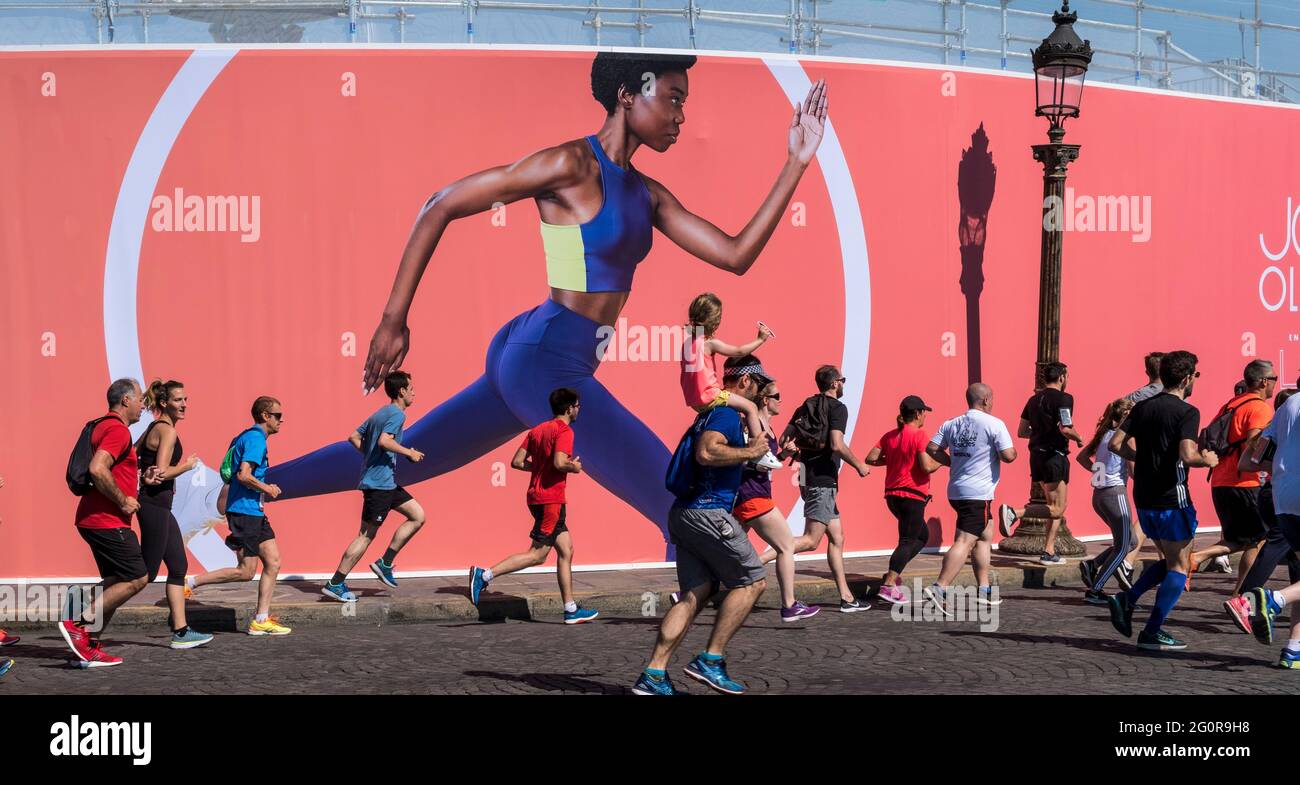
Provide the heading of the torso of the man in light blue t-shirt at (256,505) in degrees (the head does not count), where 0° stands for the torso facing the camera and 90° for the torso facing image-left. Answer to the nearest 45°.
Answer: approximately 270°

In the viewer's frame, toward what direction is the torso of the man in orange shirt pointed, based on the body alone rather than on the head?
to the viewer's right

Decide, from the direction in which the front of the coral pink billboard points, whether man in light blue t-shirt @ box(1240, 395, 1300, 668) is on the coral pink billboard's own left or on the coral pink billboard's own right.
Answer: on the coral pink billboard's own left

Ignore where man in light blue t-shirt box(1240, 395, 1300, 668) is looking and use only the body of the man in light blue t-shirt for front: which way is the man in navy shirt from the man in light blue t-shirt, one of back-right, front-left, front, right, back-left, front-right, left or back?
back-right

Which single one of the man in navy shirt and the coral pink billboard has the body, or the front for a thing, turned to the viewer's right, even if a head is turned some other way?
the man in navy shirt

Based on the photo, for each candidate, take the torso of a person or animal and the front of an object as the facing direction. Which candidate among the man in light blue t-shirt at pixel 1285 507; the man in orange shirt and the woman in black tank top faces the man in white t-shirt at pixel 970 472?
the woman in black tank top

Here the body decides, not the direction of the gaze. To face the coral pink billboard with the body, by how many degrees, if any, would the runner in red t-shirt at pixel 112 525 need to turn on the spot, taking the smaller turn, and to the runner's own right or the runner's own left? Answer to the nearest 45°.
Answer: approximately 45° to the runner's own left

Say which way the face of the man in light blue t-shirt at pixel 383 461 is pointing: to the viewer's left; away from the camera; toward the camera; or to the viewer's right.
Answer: to the viewer's right

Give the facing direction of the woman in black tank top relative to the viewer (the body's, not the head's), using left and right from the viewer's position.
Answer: facing to the right of the viewer

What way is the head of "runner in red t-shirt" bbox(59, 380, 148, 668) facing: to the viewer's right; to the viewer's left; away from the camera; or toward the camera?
to the viewer's right

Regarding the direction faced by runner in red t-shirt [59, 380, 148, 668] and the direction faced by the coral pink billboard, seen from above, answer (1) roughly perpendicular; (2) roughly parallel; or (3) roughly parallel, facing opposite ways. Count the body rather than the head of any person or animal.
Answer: roughly perpendicular

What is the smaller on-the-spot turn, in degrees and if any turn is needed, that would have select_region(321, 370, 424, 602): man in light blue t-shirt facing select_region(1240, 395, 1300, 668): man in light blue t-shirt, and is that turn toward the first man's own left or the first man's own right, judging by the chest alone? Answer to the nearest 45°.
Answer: approximately 45° to the first man's own right

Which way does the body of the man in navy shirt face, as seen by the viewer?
to the viewer's right
